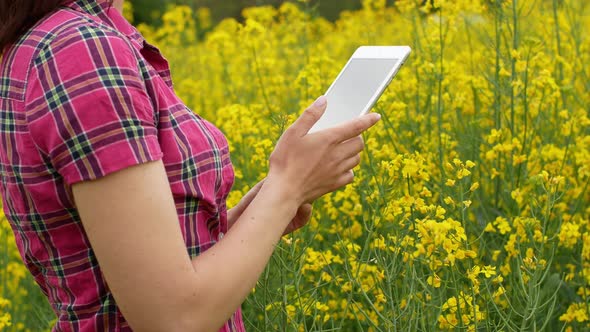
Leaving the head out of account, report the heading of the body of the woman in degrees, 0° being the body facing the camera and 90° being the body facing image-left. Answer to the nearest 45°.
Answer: approximately 270°
